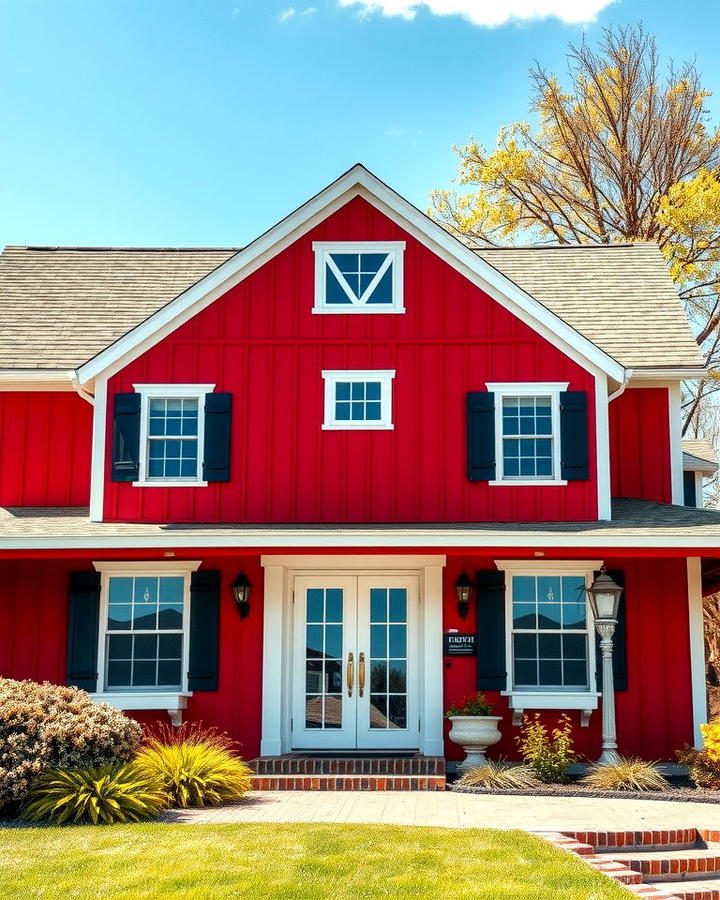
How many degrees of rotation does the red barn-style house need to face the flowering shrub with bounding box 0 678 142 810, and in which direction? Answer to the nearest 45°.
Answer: approximately 45° to its right

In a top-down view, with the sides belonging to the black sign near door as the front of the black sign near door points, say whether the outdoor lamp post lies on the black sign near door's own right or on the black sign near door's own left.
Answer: on the black sign near door's own left

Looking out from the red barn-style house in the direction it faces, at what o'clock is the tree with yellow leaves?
The tree with yellow leaves is roughly at 7 o'clock from the red barn-style house.

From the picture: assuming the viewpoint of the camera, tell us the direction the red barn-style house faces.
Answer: facing the viewer

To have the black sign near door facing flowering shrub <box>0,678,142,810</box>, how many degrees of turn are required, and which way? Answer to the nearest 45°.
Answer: approximately 45° to its right

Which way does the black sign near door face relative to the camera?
toward the camera

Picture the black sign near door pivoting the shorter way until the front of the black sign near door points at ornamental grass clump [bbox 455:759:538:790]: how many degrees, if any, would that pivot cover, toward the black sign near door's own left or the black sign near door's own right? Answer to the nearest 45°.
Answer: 0° — it already faces it
